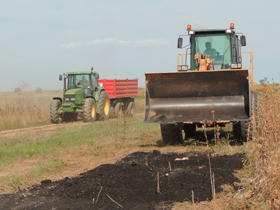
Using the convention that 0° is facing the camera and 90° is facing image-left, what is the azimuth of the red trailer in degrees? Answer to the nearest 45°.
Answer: approximately 45°

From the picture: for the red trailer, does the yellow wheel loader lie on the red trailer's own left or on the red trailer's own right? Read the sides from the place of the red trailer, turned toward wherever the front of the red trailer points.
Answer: on the red trailer's own left

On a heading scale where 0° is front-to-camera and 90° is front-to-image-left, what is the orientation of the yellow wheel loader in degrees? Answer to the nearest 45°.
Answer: approximately 0°

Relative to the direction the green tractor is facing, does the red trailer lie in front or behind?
behind

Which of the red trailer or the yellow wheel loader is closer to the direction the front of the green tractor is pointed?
the yellow wheel loader

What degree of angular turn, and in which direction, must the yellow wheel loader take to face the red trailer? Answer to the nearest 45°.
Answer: approximately 180°

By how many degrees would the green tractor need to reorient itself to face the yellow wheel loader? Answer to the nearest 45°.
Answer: approximately 45° to its left

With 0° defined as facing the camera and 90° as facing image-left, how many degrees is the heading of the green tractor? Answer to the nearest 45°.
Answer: approximately 45°

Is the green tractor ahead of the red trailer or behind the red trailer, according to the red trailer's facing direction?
ahead
